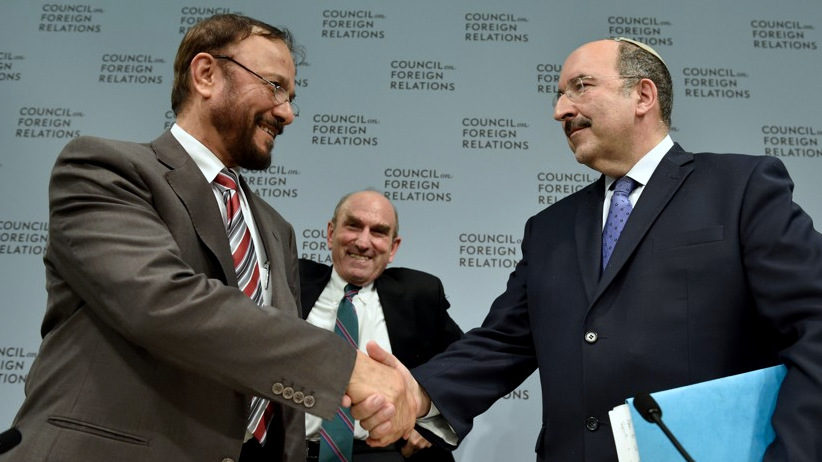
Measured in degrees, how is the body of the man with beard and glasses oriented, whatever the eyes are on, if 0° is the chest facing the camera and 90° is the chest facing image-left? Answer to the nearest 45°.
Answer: approximately 315°

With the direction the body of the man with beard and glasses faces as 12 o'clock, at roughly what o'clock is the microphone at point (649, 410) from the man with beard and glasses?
The microphone is roughly at 11 o'clock from the man with beard and glasses.
